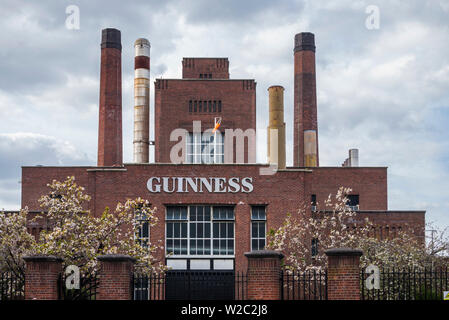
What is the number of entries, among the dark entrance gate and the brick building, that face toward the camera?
2

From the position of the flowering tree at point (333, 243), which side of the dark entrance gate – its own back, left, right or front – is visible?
left

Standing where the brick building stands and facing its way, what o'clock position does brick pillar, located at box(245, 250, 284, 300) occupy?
The brick pillar is roughly at 12 o'clock from the brick building.

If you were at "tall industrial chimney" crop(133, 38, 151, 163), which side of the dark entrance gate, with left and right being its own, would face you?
back

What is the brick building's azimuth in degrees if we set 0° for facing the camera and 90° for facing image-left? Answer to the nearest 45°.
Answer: approximately 0°

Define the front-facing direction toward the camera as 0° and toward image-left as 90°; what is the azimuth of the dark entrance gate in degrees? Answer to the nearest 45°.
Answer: approximately 0°
